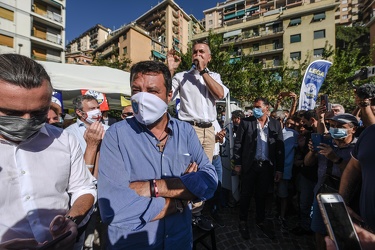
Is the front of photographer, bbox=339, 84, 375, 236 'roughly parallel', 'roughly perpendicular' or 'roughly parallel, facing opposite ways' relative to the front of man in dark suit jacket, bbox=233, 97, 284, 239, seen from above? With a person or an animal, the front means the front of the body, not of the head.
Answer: roughly perpendicular

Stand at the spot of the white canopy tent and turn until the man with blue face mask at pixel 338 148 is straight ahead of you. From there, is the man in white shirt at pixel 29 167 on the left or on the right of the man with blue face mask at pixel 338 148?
right

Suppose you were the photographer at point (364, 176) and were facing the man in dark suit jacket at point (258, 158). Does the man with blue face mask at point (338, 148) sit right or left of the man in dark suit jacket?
right

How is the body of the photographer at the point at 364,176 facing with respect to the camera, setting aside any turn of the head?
to the viewer's left

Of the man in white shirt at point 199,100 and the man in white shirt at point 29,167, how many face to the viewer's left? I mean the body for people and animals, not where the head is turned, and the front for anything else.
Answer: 0

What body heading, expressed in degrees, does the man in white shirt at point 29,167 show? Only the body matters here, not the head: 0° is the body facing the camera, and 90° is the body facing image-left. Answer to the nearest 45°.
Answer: approximately 0°

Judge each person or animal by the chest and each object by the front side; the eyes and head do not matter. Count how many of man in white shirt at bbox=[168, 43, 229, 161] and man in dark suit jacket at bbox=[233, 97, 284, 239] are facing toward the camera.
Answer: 2

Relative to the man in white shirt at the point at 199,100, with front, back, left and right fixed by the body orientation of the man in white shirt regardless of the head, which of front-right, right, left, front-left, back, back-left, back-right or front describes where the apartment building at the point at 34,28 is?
back-right

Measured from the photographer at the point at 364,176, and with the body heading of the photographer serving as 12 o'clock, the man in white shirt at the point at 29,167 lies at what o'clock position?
The man in white shirt is roughly at 10 o'clock from the photographer.

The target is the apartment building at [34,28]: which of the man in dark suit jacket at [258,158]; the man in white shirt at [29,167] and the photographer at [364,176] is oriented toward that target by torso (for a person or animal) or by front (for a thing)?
the photographer

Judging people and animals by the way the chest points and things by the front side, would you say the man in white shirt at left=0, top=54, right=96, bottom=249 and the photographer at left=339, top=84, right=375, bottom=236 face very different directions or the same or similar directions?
very different directions

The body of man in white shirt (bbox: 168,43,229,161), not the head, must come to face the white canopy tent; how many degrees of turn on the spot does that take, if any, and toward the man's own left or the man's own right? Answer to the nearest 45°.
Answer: approximately 135° to the man's own right

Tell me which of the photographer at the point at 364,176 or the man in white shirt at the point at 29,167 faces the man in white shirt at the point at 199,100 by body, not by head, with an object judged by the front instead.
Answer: the photographer

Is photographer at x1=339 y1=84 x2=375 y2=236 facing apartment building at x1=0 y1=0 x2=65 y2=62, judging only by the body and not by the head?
yes
